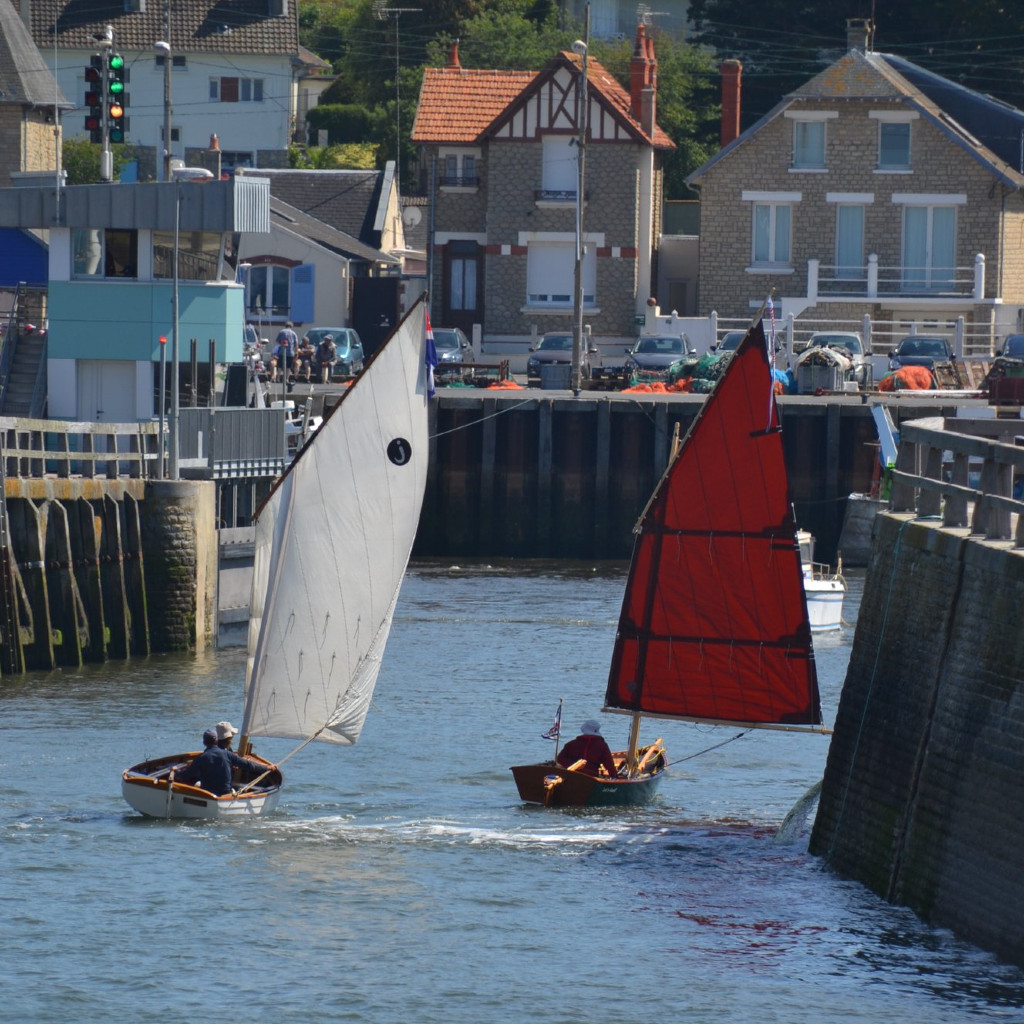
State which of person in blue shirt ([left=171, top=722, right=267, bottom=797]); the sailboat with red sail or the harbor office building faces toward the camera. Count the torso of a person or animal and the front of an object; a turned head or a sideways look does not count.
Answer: the harbor office building

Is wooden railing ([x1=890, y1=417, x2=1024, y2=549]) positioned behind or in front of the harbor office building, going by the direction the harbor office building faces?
in front

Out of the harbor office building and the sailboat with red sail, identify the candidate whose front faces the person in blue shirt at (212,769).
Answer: the harbor office building

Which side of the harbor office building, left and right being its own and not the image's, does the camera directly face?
front

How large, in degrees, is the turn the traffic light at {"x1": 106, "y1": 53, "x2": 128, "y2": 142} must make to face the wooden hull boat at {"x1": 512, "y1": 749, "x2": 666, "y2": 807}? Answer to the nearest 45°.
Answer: approximately 45° to its left

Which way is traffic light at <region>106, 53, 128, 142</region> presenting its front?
toward the camera
